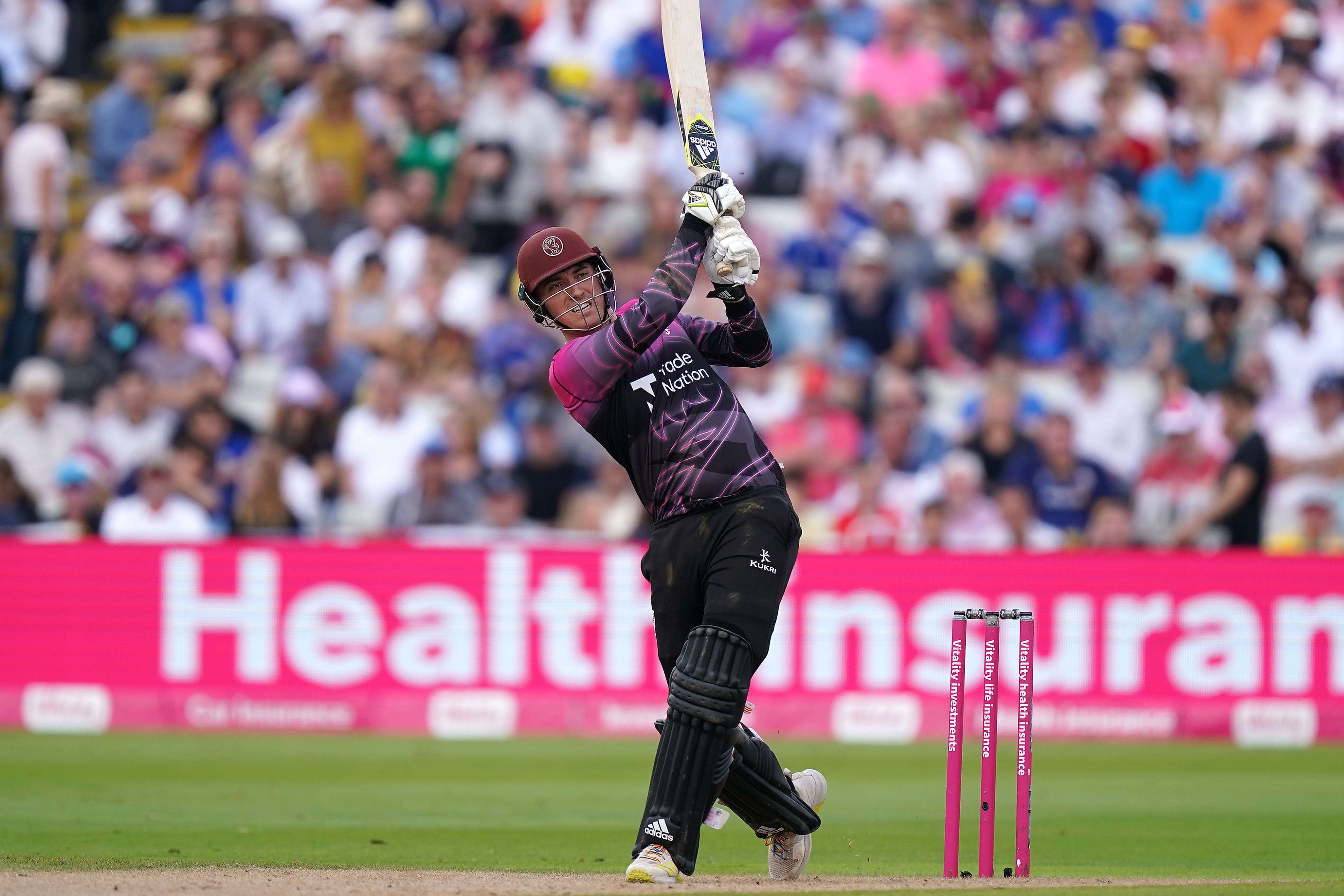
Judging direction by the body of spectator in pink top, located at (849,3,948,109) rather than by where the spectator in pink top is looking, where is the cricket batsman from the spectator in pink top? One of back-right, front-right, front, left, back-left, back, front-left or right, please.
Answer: front

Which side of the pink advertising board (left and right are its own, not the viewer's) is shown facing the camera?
front

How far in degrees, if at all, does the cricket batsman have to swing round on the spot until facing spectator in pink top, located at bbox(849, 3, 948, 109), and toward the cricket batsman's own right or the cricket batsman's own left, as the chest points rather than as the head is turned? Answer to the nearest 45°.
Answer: approximately 180°

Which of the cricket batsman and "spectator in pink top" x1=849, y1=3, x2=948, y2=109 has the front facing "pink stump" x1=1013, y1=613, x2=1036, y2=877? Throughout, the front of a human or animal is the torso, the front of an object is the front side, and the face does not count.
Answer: the spectator in pink top

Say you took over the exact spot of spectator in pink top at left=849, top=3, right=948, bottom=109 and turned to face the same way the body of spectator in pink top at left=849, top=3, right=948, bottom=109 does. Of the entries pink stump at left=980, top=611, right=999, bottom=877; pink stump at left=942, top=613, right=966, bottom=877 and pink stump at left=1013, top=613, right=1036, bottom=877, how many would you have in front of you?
3

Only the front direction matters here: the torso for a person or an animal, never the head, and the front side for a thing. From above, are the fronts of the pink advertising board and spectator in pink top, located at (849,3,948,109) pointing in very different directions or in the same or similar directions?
same or similar directions

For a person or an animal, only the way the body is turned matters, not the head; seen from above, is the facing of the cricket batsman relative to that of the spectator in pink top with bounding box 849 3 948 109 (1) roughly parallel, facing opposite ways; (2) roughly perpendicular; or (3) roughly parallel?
roughly parallel

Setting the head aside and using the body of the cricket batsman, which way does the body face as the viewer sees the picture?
toward the camera

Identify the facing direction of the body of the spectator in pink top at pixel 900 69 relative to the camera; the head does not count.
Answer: toward the camera

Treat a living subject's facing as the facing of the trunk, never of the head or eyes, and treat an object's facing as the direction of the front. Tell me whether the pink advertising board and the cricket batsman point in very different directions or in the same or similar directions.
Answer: same or similar directions

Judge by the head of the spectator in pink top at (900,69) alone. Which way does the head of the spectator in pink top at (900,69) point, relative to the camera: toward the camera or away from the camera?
toward the camera

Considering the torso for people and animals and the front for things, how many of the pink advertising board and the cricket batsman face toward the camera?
2

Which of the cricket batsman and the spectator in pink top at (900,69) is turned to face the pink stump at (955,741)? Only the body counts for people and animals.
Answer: the spectator in pink top

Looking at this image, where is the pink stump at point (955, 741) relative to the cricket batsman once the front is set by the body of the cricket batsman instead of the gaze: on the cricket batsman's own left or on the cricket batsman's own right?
on the cricket batsman's own left

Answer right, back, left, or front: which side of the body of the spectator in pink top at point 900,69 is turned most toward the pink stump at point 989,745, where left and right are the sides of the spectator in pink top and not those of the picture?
front
